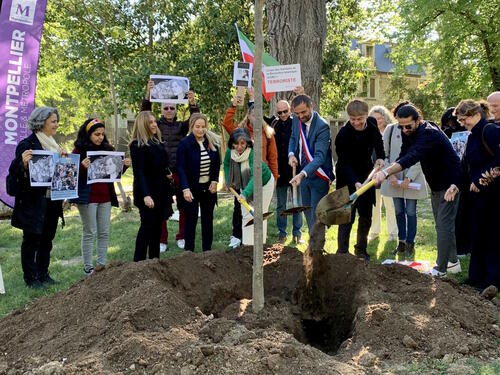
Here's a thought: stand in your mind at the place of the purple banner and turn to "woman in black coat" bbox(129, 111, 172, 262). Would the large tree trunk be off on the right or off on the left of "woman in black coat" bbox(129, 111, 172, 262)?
left

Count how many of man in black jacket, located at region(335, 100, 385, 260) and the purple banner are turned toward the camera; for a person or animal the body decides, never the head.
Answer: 2

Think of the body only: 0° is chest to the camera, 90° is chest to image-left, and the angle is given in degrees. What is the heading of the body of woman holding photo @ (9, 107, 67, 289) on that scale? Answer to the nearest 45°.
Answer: approximately 315°

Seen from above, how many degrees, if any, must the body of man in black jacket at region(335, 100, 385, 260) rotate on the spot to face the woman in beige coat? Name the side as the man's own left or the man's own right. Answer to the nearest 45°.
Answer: approximately 135° to the man's own left

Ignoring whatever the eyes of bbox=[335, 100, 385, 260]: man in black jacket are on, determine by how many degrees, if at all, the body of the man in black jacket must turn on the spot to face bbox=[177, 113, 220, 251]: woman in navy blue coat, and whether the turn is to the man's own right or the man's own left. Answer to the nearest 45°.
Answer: approximately 90° to the man's own right

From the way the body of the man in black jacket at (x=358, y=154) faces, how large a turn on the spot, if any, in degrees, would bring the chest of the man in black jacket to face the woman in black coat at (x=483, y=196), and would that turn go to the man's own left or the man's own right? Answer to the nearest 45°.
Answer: approximately 90° to the man's own left

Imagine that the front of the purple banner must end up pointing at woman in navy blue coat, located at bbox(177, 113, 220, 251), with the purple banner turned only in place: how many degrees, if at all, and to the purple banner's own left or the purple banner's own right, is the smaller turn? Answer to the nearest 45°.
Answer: approximately 45° to the purple banner's own left

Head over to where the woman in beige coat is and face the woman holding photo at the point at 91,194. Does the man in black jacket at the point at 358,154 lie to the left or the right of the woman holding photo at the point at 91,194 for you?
left

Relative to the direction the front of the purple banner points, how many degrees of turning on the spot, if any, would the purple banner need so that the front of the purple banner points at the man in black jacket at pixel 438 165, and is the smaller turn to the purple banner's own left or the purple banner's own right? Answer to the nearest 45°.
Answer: approximately 45° to the purple banner's own left
